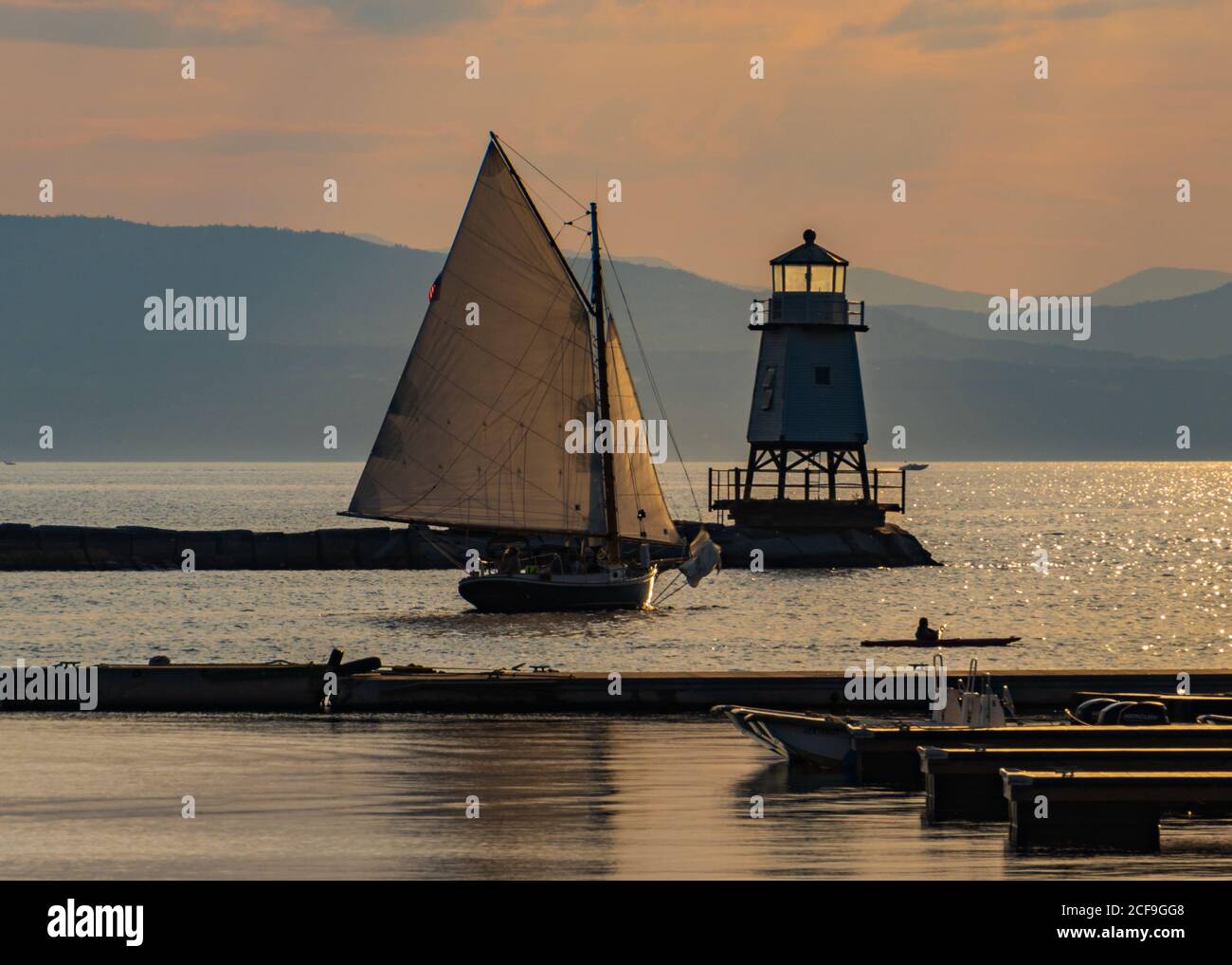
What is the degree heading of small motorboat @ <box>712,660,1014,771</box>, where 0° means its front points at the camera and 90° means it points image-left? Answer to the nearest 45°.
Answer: approximately 90°

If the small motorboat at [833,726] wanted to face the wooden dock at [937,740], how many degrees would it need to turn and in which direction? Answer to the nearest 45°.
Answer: approximately 135° to its left

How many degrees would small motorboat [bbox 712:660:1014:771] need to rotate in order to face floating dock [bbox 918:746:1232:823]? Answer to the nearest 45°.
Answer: approximately 135° to its left

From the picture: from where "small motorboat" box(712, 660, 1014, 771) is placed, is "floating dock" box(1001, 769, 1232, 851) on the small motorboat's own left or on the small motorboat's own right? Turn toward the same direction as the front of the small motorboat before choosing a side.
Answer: on the small motorboat's own left

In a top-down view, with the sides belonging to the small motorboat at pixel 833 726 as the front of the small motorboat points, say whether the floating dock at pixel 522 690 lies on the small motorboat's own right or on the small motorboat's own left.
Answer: on the small motorboat's own right
